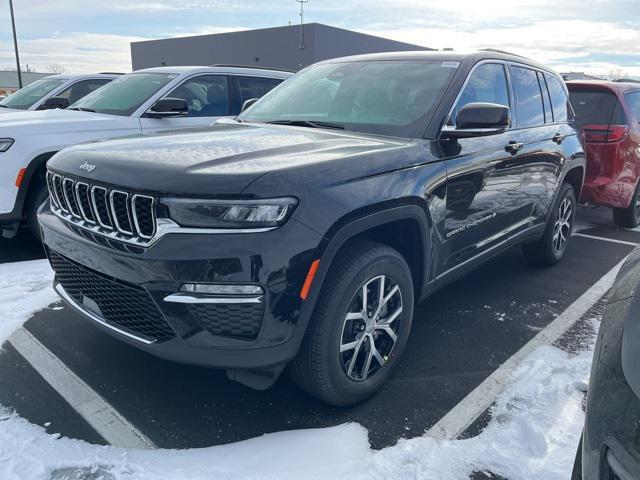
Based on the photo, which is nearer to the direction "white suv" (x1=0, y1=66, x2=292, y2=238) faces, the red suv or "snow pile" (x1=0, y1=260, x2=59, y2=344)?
the snow pile

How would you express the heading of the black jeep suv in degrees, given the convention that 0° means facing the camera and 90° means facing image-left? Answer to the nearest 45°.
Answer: approximately 45°

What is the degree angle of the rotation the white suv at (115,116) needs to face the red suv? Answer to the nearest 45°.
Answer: approximately 135° to its left

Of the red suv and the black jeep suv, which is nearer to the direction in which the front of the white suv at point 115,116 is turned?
the black jeep suv

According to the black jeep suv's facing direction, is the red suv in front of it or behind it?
behind

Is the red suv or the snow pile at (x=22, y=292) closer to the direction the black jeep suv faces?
the snow pile

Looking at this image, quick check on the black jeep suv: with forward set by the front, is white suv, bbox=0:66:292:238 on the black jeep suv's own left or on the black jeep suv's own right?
on the black jeep suv's own right

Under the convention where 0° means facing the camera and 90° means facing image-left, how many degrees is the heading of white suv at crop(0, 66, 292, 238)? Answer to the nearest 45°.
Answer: approximately 45°

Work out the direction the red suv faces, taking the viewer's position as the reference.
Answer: facing away from the viewer and to the right of the viewer
